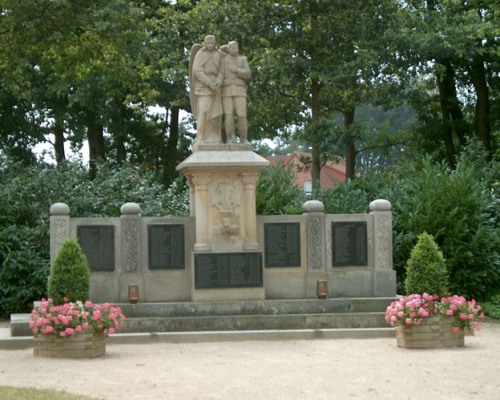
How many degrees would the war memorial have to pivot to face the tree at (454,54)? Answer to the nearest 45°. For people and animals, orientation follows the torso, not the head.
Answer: approximately 135° to its left

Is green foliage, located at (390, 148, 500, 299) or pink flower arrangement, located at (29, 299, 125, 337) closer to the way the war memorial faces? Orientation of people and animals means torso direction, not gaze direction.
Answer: the pink flower arrangement

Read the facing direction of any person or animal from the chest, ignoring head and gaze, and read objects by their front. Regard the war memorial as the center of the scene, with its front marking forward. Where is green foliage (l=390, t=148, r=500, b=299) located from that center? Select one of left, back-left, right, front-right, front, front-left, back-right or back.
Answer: back-left

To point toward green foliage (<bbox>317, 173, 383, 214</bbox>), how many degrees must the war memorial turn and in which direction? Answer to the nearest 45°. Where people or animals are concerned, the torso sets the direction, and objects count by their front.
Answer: approximately 135° to its left

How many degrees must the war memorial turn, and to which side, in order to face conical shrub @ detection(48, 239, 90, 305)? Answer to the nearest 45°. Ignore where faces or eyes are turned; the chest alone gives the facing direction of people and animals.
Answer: approximately 45° to its right

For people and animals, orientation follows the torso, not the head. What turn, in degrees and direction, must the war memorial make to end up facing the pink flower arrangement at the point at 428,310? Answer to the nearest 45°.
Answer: approximately 45° to its left

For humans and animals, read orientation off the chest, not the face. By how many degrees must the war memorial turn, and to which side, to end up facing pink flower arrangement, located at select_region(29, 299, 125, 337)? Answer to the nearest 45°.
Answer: approximately 45° to its right

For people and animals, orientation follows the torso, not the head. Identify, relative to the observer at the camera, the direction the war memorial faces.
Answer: facing the viewer

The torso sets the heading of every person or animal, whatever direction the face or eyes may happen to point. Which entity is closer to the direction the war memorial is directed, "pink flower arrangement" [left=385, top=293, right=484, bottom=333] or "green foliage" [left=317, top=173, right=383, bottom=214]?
the pink flower arrangement
